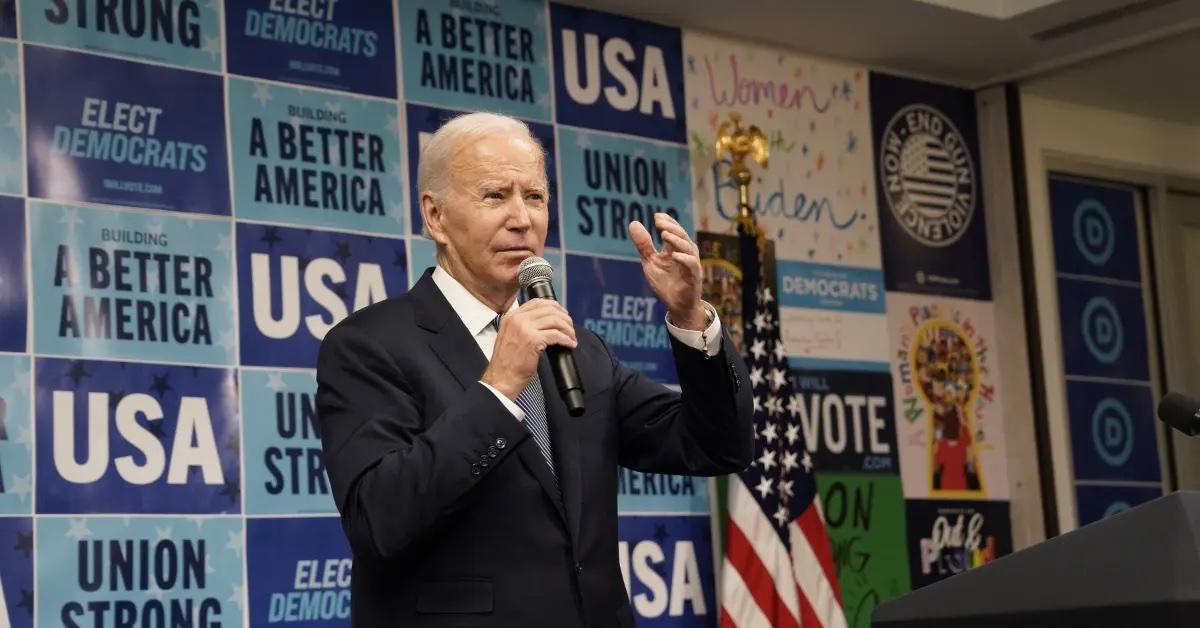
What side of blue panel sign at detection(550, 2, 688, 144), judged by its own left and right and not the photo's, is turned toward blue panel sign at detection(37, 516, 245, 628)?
right

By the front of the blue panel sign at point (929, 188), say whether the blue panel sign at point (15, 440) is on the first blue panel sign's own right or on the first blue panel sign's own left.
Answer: on the first blue panel sign's own right

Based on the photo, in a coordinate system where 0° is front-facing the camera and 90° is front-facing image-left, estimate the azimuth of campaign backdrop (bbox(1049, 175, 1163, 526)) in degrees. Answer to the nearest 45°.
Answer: approximately 315°

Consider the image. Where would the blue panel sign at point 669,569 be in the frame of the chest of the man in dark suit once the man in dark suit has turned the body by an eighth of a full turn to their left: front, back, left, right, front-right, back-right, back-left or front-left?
left

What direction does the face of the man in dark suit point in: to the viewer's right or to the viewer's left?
to the viewer's right

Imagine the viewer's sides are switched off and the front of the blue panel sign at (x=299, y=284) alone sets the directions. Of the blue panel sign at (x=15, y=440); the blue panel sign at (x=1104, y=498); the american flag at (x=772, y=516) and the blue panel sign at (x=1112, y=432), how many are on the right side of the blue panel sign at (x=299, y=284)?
1

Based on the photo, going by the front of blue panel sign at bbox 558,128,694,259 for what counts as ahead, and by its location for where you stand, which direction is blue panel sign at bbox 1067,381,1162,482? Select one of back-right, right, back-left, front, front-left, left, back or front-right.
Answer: left

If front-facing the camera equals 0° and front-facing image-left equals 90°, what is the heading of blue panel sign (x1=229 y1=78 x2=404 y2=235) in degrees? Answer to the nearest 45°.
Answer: approximately 315°

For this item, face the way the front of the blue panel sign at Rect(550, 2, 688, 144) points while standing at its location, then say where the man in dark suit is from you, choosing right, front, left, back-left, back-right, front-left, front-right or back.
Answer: front-right

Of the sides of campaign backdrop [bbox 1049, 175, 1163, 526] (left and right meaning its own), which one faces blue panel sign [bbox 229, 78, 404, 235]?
right
